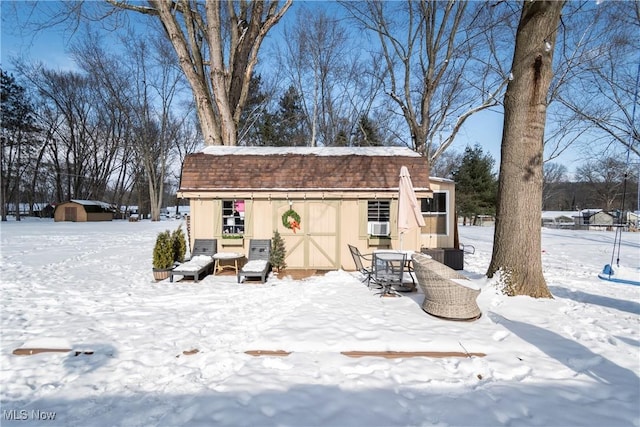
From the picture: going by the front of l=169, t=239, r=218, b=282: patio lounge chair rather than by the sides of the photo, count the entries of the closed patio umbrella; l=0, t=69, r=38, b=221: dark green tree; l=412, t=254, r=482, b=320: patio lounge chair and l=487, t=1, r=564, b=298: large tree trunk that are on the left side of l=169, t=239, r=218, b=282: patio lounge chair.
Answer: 3

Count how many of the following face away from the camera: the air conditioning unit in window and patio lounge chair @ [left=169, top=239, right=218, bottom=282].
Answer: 0

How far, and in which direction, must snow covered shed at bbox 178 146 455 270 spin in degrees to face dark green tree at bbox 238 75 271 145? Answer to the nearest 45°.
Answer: approximately 180°

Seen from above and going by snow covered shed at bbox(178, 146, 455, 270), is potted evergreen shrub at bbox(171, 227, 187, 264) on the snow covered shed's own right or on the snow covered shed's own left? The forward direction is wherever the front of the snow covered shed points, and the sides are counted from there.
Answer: on the snow covered shed's own right

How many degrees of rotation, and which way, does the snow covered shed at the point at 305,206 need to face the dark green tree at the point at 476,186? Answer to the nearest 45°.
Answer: approximately 135° to its left

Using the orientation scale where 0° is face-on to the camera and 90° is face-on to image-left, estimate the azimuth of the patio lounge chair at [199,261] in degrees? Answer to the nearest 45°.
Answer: approximately 45°

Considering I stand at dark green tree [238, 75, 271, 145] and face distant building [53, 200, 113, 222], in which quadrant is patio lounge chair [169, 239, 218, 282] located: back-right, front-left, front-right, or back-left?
back-left

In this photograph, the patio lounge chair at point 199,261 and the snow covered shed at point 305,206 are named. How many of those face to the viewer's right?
0

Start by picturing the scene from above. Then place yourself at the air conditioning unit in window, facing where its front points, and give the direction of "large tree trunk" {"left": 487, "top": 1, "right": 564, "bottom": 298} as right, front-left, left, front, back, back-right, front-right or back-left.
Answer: front-left

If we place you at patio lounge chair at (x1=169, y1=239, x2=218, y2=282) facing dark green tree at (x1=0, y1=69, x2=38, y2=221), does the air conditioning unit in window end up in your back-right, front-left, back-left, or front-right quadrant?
back-right
